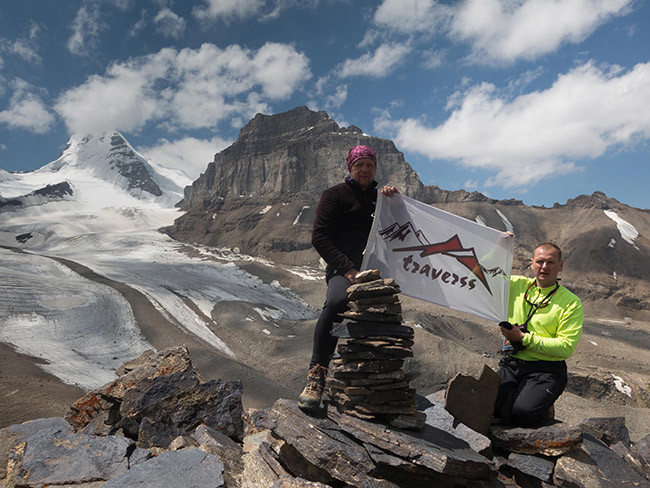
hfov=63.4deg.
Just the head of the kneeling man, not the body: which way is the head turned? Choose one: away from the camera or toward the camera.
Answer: toward the camera

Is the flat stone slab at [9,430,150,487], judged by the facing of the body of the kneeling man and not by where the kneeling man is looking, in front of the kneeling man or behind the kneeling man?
in front

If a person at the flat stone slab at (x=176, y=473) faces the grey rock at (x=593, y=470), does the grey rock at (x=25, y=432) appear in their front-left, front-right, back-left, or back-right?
back-left

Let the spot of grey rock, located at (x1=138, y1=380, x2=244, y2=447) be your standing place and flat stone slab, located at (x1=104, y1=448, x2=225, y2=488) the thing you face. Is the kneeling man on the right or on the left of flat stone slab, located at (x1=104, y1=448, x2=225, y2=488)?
left

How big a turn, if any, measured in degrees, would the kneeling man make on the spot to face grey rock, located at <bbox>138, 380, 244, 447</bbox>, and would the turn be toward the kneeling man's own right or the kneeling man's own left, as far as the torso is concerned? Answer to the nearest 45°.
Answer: approximately 45° to the kneeling man's own right

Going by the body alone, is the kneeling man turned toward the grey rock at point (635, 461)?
no

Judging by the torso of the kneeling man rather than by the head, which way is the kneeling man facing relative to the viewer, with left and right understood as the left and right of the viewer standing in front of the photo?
facing the viewer and to the left of the viewer

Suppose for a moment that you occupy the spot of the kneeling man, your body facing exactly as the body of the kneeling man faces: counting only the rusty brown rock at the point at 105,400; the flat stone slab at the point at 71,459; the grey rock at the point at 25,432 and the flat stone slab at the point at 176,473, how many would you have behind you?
0

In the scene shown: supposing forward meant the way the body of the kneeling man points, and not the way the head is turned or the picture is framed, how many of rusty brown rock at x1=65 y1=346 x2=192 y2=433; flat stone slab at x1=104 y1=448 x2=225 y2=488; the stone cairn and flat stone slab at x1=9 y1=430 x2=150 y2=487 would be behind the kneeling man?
0

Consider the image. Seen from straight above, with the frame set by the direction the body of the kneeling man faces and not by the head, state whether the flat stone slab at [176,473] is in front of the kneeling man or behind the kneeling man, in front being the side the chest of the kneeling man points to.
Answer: in front
